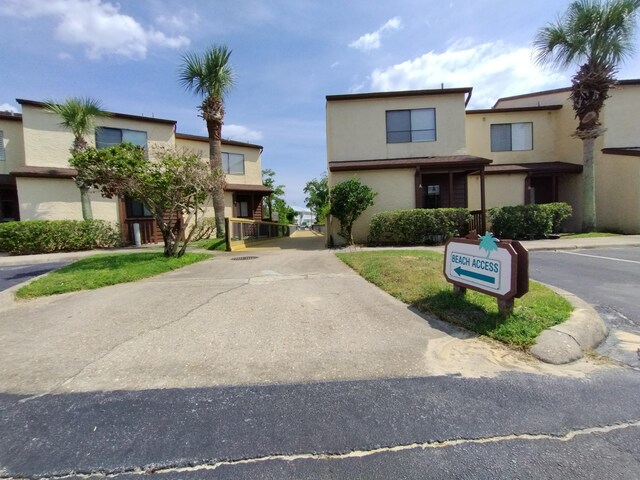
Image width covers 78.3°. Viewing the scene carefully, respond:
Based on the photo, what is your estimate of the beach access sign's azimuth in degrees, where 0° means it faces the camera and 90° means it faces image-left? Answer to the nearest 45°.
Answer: approximately 45°

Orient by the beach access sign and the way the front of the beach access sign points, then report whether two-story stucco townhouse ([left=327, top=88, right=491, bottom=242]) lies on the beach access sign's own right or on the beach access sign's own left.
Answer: on the beach access sign's own right

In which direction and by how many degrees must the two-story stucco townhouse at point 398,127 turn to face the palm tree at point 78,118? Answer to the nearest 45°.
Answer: approximately 90° to its right

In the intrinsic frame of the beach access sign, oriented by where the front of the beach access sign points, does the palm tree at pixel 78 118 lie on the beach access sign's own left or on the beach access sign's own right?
on the beach access sign's own right

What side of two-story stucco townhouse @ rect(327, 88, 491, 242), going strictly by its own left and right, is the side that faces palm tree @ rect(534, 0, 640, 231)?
left

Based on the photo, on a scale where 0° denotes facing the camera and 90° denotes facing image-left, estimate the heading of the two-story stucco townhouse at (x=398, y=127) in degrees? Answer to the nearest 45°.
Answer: approximately 0°

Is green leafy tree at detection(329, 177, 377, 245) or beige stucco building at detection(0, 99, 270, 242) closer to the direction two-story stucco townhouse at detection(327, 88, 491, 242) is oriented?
the green leafy tree

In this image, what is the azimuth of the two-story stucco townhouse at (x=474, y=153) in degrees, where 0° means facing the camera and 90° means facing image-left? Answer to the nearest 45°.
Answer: approximately 0°

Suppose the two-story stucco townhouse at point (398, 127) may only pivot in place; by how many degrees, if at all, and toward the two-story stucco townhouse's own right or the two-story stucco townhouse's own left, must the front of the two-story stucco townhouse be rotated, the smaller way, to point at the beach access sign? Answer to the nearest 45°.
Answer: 0° — it already faces it
